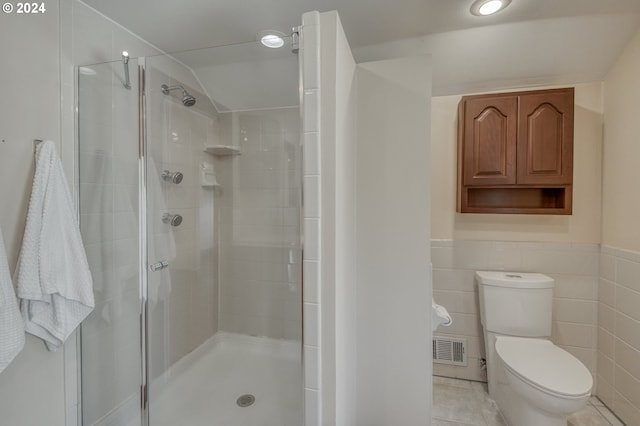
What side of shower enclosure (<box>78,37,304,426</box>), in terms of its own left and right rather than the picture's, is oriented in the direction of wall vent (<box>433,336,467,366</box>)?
left

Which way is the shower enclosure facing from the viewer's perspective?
toward the camera

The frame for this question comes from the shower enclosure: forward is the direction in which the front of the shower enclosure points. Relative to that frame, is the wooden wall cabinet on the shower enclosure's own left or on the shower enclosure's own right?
on the shower enclosure's own left

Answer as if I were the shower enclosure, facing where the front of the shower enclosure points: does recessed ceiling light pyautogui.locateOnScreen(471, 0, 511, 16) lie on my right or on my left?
on my left

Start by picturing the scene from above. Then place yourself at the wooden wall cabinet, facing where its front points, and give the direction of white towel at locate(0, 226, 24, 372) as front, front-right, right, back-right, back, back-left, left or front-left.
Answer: front-right

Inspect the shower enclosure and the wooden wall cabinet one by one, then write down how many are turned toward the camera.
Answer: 2

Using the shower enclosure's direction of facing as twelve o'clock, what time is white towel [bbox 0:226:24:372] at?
The white towel is roughly at 2 o'clock from the shower enclosure.

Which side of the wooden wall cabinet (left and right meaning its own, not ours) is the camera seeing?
front

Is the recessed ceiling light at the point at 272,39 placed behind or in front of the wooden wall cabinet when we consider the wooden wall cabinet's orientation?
in front
